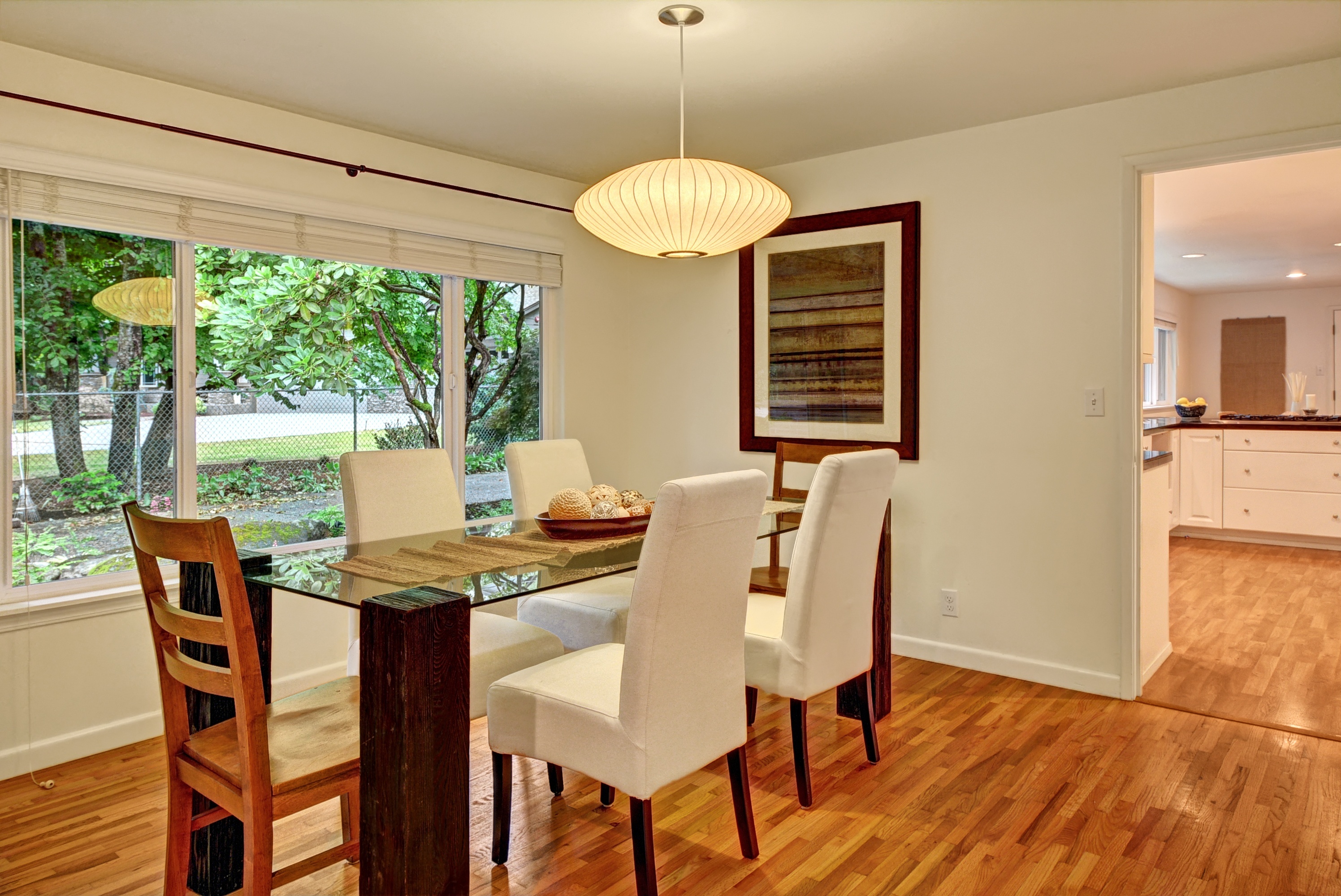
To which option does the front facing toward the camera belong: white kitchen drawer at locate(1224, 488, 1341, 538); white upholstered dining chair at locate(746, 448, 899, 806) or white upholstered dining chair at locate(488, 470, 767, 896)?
the white kitchen drawer

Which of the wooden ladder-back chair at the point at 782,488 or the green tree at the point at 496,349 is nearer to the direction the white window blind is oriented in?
the wooden ladder-back chair

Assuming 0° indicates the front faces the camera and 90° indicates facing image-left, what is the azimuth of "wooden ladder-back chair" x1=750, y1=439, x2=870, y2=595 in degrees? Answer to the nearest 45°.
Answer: approximately 45°

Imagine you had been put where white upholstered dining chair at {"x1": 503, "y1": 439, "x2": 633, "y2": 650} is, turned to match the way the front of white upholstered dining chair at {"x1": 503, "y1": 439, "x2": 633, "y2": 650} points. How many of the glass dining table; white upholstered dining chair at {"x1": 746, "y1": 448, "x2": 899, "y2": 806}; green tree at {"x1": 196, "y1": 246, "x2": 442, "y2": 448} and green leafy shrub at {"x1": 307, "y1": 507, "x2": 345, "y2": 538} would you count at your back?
2

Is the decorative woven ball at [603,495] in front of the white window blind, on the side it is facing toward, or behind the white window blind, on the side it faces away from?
in front

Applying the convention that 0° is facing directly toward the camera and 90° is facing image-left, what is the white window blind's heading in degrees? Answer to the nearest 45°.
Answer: approximately 315°

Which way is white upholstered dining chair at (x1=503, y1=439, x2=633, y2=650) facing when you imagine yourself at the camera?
facing the viewer and to the right of the viewer

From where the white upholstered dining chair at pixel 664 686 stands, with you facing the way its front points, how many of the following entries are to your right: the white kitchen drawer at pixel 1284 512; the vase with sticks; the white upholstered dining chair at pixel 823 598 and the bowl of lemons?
4

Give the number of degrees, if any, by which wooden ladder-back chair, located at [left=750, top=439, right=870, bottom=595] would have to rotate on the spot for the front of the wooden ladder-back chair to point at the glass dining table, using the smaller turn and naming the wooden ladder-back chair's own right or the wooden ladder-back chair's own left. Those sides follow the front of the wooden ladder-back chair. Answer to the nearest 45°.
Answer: approximately 45° to the wooden ladder-back chair's own left

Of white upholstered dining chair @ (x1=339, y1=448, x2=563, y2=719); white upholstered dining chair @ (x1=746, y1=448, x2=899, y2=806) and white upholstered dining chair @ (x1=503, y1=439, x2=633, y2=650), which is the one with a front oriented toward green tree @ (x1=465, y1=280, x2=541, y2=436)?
white upholstered dining chair @ (x1=746, y1=448, x2=899, y2=806)

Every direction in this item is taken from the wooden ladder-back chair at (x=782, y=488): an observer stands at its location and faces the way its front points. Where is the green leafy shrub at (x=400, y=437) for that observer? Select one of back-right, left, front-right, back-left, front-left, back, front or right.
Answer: front-right

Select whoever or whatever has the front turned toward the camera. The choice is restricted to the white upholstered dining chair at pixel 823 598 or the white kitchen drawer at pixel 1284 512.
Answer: the white kitchen drawer

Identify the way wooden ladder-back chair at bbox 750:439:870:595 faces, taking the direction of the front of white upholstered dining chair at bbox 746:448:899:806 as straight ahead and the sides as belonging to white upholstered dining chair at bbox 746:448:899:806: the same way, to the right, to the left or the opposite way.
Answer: to the left

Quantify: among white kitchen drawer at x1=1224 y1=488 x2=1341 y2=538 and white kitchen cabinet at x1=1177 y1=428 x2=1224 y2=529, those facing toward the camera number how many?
2

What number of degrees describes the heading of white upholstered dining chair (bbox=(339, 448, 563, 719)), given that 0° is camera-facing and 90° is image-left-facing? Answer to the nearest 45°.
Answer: approximately 315°

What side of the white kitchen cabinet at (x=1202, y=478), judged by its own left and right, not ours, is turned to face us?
front

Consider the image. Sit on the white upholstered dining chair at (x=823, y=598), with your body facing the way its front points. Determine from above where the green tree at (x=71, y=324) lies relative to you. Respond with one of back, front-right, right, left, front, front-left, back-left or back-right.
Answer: front-left

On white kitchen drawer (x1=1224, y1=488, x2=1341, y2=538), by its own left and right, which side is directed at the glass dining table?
front
